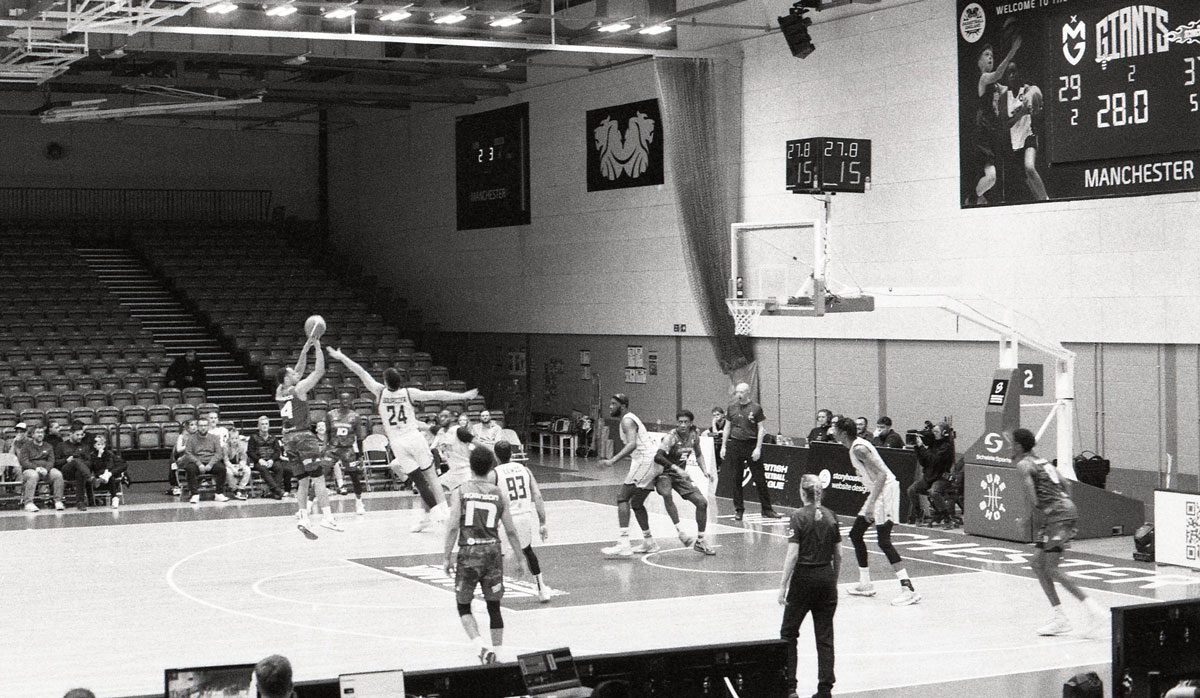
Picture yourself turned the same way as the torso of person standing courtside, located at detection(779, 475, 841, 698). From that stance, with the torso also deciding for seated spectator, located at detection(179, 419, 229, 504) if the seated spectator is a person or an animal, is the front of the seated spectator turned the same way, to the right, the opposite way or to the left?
the opposite way

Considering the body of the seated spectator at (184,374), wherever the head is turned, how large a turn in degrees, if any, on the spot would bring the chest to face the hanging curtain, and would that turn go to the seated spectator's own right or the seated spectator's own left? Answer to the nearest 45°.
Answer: approximately 45° to the seated spectator's own left

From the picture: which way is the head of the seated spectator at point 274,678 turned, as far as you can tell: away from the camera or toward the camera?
away from the camera

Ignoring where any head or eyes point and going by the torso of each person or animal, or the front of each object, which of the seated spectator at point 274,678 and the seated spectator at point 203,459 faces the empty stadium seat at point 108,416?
the seated spectator at point 274,678

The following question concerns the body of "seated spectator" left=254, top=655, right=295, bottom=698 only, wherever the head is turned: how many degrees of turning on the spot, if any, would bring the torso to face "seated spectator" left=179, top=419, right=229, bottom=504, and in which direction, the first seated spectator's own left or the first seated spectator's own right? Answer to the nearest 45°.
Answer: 0° — they already face them
